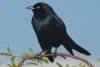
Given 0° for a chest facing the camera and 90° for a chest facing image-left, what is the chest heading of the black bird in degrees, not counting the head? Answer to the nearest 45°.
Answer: approximately 90°
